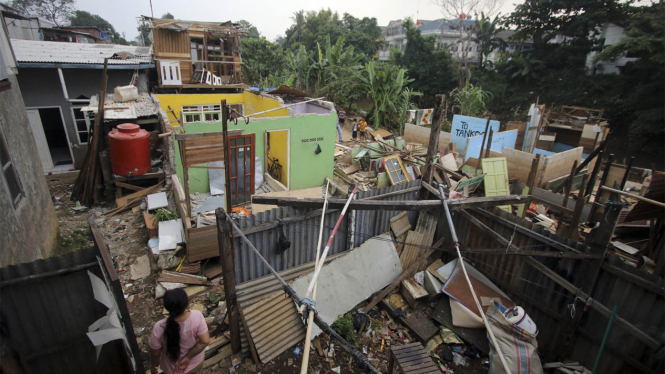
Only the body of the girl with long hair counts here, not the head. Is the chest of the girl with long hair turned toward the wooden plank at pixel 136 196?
yes

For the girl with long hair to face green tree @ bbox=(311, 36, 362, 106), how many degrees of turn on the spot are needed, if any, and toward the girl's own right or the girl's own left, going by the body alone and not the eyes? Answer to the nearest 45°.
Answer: approximately 45° to the girl's own right

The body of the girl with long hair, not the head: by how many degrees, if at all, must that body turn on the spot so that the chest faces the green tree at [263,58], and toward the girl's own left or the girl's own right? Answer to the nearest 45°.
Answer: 0° — they already face it

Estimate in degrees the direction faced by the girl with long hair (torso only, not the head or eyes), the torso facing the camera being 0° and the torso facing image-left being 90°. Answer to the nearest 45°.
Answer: approximately 180°

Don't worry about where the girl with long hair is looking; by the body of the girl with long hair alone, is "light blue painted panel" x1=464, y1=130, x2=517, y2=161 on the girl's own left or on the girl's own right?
on the girl's own right

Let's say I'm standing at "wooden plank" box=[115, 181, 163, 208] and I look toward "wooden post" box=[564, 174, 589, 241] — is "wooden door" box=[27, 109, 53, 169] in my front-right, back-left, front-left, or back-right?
back-left

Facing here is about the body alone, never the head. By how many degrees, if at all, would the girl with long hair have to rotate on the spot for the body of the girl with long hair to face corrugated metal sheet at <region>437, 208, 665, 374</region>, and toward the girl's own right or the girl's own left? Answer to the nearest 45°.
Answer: approximately 90° to the girl's own right

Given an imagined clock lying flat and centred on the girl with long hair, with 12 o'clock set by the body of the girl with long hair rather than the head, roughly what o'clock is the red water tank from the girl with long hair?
The red water tank is roughly at 12 o'clock from the girl with long hair.

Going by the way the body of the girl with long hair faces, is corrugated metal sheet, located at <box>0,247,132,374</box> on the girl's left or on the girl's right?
on the girl's left

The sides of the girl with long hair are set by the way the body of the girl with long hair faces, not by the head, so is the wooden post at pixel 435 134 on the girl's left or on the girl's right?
on the girl's right
